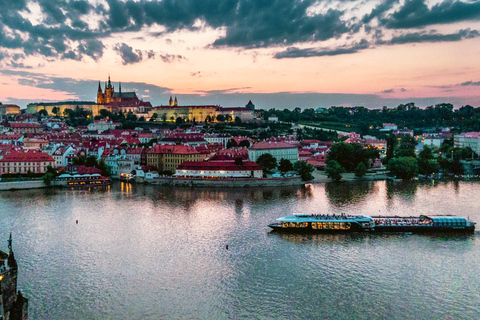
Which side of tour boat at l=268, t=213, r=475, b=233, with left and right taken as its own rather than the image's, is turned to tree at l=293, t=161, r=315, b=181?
right

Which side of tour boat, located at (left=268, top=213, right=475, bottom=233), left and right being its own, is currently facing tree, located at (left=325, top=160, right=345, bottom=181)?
right

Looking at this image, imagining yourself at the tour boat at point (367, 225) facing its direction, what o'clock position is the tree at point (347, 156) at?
The tree is roughly at 3 o'clock from the tour boat.

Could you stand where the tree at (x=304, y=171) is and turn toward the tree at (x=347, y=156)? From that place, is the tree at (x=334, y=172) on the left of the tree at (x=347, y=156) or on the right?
right

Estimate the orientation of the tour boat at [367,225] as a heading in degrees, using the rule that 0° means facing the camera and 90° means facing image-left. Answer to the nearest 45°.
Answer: approximately 90°

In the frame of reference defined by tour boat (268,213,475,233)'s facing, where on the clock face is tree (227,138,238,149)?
The tree is roughly at 2 o'clock from the tour boat.

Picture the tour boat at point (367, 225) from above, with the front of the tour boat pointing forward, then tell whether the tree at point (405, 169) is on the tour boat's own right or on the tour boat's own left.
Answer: on the tour boat's own right

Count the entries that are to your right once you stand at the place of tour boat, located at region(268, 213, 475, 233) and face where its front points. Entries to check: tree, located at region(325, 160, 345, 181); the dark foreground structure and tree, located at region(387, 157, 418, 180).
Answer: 2
